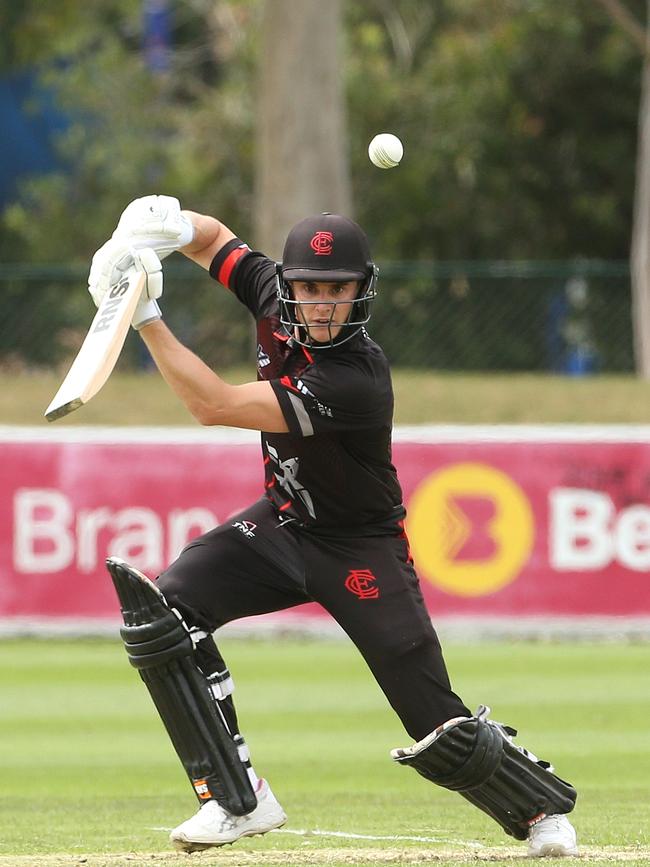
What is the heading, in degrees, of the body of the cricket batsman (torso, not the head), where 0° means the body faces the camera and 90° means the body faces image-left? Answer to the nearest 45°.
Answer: approximately 45°

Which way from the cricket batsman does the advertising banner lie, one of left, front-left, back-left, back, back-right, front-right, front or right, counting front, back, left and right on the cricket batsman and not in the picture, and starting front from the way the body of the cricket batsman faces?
back-right

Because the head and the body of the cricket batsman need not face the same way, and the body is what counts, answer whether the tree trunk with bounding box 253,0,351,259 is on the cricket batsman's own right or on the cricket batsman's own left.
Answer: on the cricket batsman's own right

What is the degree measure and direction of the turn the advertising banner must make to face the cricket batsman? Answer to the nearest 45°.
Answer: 0° — it already faces them

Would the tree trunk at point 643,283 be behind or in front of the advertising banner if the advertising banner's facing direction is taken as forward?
behind

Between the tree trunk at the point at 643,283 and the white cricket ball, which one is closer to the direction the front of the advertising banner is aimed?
the white cricket ball

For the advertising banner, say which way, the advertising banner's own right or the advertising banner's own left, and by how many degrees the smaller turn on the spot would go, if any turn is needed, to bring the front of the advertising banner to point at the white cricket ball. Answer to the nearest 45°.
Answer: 0° — it already faces it

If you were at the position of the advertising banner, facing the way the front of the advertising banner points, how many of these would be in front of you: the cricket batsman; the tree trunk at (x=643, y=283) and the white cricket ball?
2

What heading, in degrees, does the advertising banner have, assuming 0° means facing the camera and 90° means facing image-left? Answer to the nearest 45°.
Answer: approximately 0°
